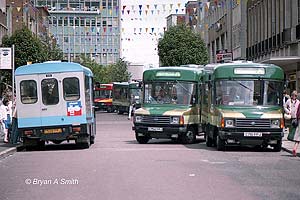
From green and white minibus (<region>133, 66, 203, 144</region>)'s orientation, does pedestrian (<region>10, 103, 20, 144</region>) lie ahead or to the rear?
ahead

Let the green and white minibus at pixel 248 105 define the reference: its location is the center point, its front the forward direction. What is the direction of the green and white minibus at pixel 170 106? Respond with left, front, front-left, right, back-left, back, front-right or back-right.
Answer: back-right

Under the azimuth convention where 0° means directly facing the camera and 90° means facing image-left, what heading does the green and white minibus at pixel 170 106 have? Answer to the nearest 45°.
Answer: approximately 45°

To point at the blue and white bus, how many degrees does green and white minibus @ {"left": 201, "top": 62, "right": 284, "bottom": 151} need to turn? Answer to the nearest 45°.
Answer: approximately 90° to its right

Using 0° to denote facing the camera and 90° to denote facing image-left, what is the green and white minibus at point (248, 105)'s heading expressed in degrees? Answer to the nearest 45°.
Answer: approximately 0°

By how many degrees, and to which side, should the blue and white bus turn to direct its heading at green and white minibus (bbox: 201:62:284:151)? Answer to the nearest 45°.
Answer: approximately 90° to its right

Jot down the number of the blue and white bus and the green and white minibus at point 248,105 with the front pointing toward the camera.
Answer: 1

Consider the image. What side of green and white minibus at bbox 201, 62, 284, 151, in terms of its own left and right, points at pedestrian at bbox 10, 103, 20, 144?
right

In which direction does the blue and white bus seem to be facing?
away from the camera

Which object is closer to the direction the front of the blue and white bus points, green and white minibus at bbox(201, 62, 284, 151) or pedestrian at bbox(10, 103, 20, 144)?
the pedestrian
